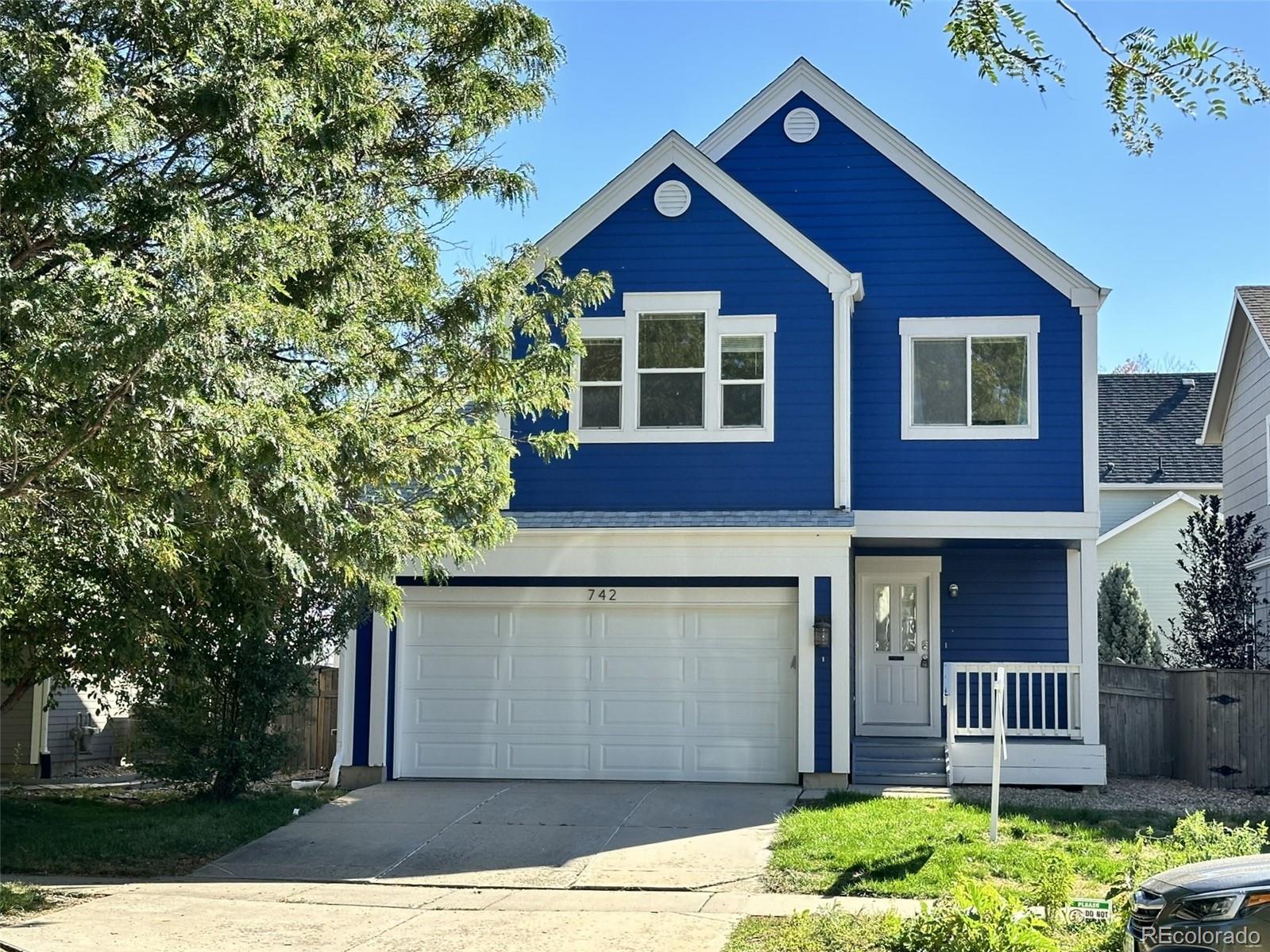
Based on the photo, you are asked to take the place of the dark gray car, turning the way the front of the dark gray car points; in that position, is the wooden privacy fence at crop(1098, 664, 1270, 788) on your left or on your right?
on your right

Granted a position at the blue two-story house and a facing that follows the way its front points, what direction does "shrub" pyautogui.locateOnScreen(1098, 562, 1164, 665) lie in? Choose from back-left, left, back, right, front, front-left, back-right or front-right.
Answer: back-left

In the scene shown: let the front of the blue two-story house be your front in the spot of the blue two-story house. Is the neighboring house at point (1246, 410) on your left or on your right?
on your left

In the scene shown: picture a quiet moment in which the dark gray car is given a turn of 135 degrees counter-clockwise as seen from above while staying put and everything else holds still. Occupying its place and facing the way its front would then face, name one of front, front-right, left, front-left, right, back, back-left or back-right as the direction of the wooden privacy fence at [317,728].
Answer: back-left

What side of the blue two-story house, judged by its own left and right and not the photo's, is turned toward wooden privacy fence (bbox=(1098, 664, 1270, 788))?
left

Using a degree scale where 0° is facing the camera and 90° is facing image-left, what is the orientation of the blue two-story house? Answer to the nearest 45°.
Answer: approximately 0°

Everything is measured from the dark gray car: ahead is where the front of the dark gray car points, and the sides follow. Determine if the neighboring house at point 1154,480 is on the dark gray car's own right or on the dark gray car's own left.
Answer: on the dark gray car's own right

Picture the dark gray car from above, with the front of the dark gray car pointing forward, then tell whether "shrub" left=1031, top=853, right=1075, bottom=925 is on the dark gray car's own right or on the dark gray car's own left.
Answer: on the dark gray car's own right

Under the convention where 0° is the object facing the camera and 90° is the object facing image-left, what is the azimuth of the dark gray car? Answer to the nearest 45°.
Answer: approximately 45°
